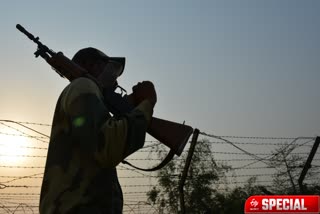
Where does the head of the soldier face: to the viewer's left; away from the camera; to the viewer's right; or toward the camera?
to the viewer's right

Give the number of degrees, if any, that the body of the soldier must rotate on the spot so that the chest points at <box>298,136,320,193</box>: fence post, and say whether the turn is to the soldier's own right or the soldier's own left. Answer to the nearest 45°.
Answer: approximately 45° to the soldier's own left

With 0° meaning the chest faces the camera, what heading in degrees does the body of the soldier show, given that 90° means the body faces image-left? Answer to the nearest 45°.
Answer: approximately 270°
